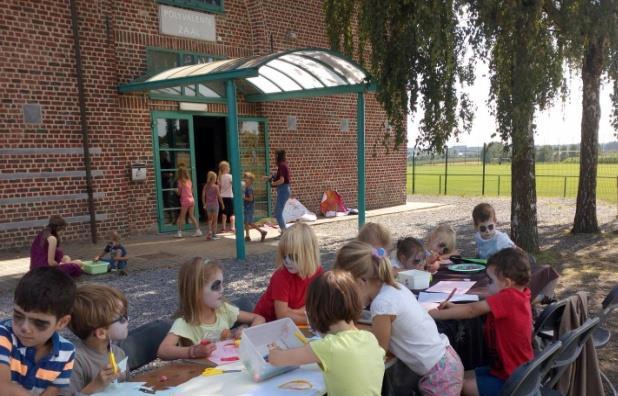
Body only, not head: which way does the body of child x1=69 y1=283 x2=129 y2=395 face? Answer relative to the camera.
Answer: to the viewer's right

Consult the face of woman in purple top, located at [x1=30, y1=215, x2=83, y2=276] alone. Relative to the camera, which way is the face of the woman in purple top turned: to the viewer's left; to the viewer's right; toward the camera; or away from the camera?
to the viewer's right

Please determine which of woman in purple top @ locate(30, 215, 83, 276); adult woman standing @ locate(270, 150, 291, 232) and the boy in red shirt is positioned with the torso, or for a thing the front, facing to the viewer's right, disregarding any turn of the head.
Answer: the woman in purple top

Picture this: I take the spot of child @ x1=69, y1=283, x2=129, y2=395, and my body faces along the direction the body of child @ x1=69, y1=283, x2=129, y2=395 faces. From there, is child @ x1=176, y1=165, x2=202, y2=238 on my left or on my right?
on my left

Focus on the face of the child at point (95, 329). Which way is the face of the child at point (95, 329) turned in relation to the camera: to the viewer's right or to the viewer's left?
to the viewer's right

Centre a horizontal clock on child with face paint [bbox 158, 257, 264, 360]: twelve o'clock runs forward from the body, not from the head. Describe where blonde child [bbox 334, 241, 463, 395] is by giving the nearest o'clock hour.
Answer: The blonde child is roughly at 11 o'clock from the child with face paint.

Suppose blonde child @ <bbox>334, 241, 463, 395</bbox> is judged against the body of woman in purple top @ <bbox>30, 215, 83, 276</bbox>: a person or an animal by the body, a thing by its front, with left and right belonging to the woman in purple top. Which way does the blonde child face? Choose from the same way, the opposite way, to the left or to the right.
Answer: to the left

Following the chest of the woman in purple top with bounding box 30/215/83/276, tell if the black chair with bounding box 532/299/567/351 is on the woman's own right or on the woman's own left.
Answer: on the woman's own right

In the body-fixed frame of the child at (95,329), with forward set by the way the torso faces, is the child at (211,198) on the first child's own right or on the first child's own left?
on the first child's own left

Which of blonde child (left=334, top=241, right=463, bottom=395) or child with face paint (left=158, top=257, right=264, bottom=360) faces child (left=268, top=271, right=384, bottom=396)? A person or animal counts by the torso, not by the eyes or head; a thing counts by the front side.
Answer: the child with face paint

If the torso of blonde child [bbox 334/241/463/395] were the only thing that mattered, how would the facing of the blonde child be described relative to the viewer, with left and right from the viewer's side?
facing away from the viewer and to the left of the viewer

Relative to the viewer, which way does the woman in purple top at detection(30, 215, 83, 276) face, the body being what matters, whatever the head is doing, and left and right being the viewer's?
facing to the right of the viewer

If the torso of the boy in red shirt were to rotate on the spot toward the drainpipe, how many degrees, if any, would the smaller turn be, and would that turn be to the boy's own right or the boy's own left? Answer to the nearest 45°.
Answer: approximately 45° to the boy's own right

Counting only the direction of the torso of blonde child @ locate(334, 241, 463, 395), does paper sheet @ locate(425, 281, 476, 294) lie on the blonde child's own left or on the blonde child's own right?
on the blonde child's own right
